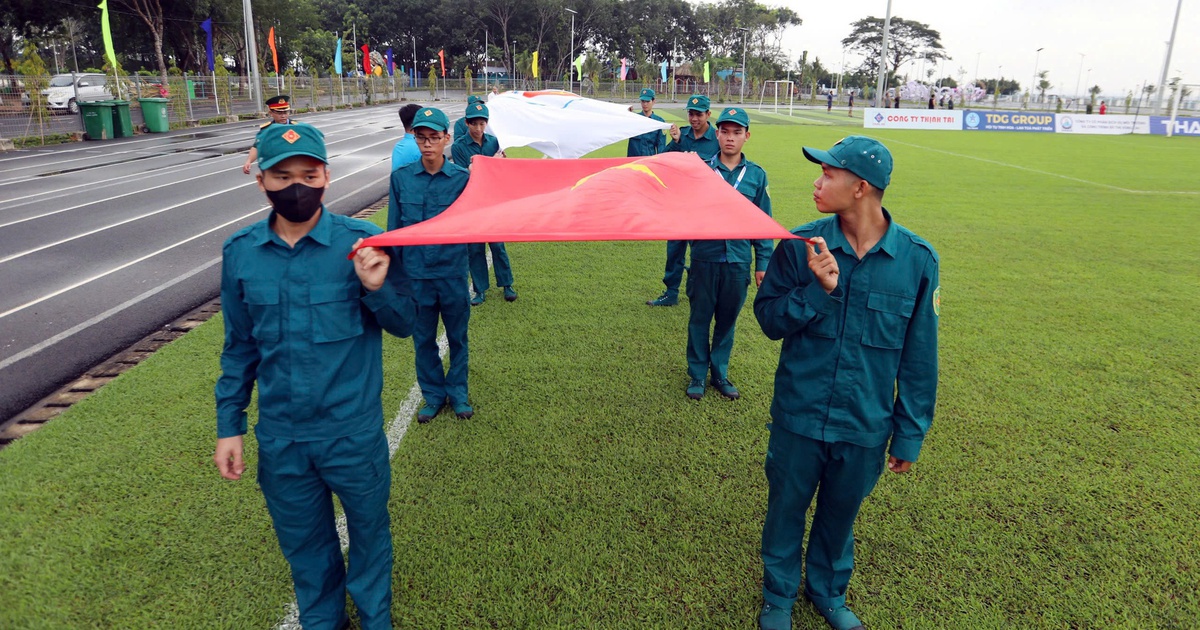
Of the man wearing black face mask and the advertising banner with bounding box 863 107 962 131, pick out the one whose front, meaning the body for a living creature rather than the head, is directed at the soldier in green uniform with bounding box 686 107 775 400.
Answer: the advertising banner

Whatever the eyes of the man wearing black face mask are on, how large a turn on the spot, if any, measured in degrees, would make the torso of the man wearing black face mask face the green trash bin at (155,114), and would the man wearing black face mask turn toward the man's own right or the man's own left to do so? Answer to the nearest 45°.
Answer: approximately 180°

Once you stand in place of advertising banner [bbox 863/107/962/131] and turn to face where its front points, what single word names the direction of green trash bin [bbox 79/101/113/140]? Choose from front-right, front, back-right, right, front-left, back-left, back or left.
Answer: front-right

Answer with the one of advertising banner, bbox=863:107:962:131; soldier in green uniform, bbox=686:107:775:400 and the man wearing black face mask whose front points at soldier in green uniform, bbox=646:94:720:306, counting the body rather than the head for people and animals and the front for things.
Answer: the advertising banner

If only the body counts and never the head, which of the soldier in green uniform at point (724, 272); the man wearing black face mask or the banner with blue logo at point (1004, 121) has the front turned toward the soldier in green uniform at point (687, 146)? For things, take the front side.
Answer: the banner with blue logo

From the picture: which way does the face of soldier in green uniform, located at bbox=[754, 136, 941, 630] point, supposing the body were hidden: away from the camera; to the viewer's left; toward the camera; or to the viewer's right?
to the viewer's left

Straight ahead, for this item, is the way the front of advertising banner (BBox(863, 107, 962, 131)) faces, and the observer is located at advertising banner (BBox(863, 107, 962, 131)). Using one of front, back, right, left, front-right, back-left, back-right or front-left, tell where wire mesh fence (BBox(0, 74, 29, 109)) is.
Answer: front-right

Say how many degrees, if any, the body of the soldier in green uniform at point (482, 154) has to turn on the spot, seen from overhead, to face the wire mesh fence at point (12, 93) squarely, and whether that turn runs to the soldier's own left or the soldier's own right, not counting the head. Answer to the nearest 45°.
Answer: approximately 135° to the soldier's own right
